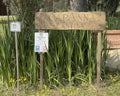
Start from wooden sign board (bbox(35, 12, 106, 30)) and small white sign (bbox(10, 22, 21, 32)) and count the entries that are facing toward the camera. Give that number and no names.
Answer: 2

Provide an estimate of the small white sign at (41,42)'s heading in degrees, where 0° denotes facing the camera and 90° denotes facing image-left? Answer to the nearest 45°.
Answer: approximately 0°

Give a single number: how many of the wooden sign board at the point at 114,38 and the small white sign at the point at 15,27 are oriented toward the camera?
2

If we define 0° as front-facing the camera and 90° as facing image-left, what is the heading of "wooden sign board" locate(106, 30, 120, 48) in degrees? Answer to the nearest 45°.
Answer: approximately 0°

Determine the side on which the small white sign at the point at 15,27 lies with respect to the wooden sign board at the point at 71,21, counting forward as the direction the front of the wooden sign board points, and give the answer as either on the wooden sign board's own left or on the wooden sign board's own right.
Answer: on the wooden sign board's own right

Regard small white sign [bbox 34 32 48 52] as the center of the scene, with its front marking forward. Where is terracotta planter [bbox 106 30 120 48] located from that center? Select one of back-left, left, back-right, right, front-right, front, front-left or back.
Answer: back-left
